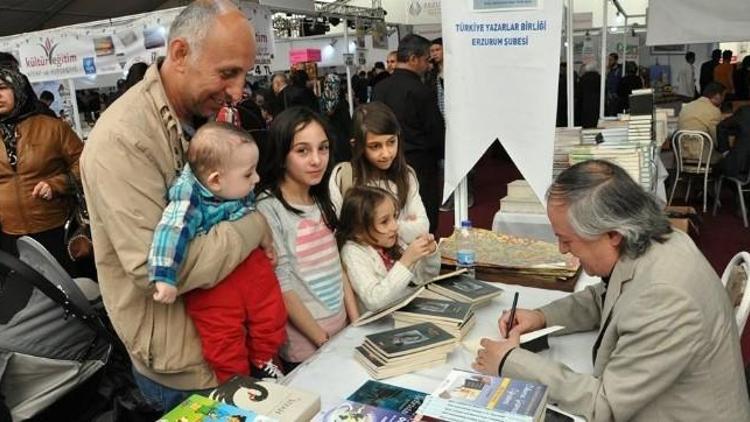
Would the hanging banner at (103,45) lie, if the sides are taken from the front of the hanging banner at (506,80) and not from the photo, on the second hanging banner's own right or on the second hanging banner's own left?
on the second hanging banner's own right

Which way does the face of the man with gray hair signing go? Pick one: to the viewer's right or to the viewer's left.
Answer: to the viewer's left

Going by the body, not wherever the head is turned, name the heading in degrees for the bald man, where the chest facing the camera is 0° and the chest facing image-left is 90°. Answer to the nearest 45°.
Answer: approximately 270°

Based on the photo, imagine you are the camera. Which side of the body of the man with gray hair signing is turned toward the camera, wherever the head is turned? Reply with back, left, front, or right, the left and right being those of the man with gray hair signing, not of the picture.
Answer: left

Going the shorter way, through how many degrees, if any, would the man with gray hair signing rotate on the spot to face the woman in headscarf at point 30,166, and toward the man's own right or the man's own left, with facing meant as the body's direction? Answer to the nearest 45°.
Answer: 0° — they already face them

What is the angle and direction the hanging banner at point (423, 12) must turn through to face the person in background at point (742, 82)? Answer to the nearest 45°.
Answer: approximately 90° to its left

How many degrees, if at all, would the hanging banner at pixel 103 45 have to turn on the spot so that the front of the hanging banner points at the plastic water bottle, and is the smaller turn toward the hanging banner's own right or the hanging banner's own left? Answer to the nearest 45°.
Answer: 0° — it already faces it

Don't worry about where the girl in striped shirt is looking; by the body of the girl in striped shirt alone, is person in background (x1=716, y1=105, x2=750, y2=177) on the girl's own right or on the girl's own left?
on the girl's own left

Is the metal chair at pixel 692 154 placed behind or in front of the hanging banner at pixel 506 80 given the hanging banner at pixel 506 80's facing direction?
behind

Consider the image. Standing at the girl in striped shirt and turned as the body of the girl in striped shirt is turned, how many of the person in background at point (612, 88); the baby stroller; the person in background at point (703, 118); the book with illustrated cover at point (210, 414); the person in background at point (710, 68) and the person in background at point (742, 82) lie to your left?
4
